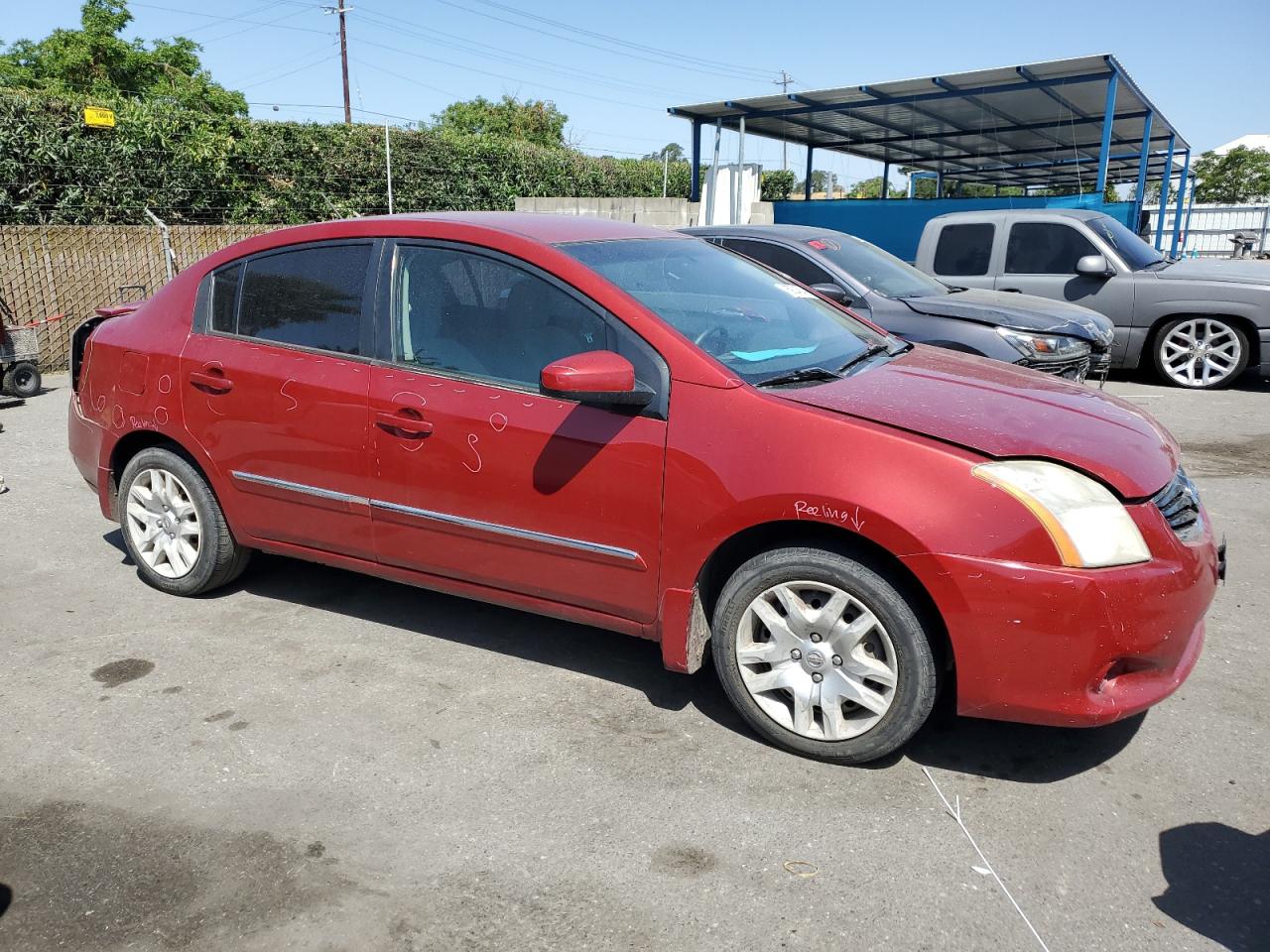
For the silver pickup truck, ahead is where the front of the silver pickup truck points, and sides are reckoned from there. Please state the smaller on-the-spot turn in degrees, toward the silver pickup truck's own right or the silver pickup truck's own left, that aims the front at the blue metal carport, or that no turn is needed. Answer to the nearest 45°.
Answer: approximately 90° to the silver pickup truck's own left

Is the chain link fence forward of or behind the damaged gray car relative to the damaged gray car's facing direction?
behind

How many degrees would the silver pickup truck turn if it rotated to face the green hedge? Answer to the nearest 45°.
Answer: approximately 180°

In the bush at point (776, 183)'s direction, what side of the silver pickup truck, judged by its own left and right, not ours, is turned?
left

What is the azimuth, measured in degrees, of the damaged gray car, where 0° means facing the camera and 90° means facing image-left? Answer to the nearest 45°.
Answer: approximately 315°

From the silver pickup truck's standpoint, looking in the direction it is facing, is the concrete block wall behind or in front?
behind

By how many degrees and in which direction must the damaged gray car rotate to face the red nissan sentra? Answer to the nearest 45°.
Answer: approximately 45° to its right

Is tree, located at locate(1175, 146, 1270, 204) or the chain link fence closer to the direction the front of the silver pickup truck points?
the tree

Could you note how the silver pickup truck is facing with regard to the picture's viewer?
facing to the right of the viewer
